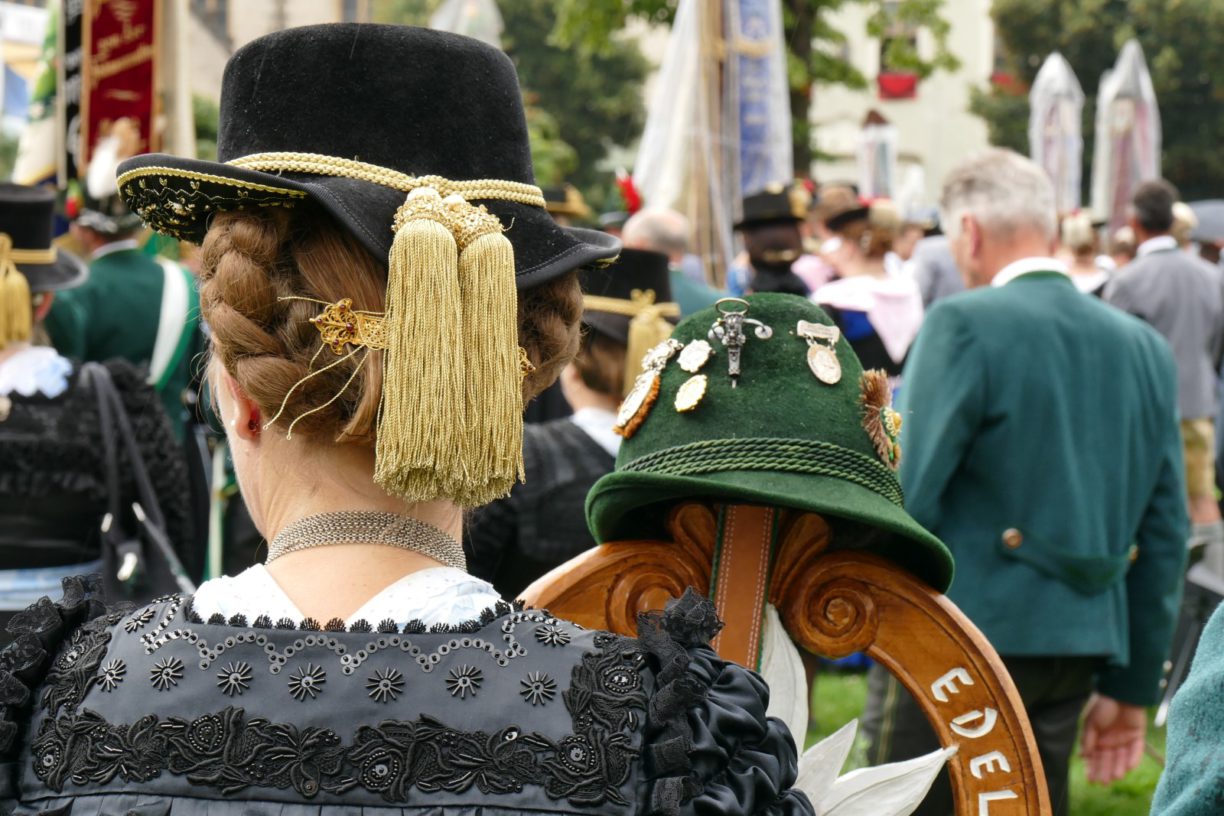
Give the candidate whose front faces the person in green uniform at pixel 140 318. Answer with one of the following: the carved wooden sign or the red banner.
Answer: the red banner

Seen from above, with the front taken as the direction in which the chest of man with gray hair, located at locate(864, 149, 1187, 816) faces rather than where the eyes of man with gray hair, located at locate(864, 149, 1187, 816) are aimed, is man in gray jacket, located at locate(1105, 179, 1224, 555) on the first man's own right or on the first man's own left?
on the first man's own right

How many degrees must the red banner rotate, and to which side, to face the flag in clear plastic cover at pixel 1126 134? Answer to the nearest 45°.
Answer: approximately 135° to its left

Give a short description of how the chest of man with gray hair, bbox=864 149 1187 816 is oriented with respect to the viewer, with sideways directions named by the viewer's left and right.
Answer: facing away from the viewer and to the left of the viewer

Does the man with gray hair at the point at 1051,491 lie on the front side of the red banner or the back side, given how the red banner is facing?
on the front side
